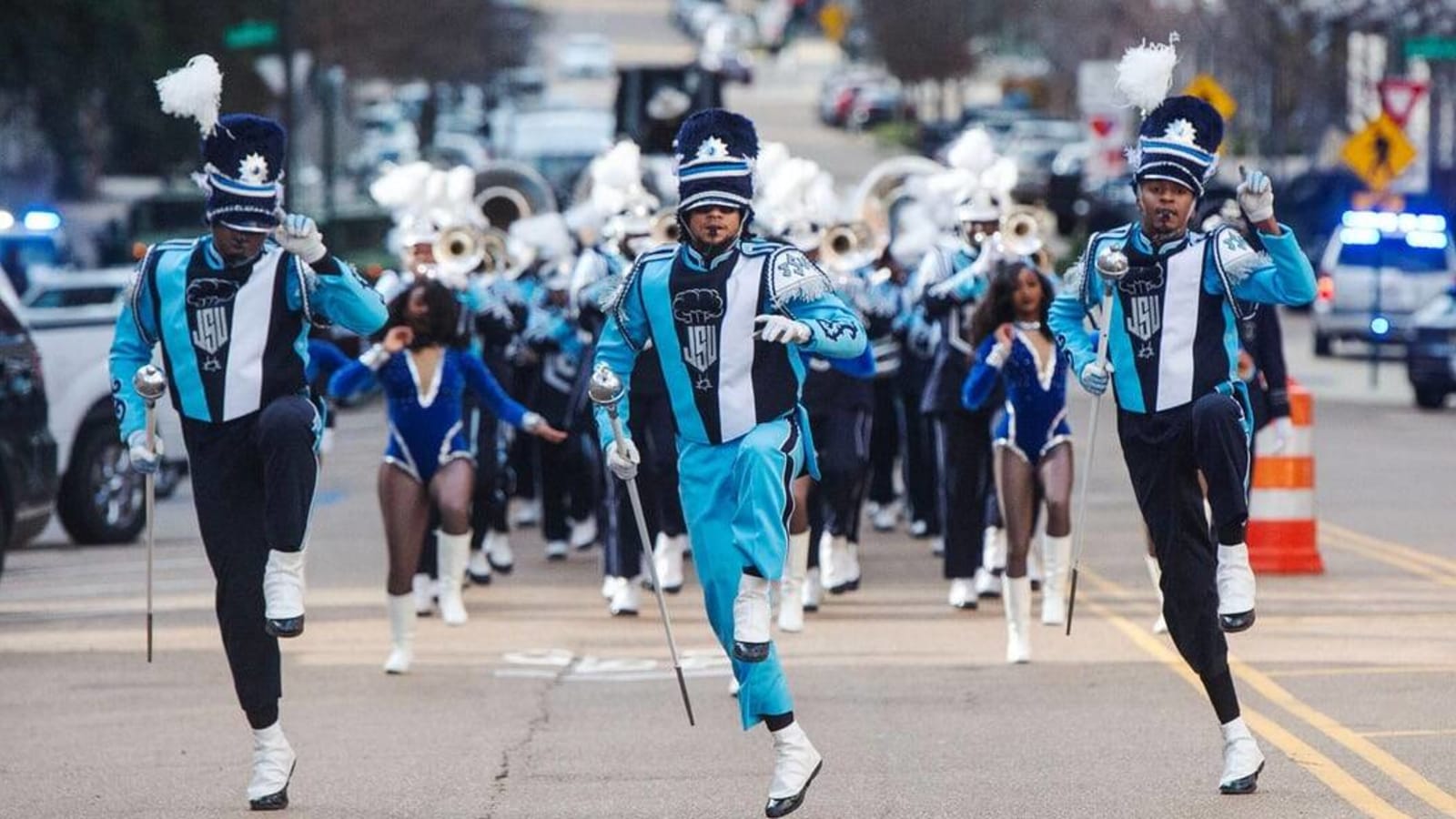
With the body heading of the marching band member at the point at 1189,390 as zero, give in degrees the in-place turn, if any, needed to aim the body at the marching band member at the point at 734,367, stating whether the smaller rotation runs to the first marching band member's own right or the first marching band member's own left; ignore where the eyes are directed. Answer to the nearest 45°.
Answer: approximately 90° to the first marching band member's own right

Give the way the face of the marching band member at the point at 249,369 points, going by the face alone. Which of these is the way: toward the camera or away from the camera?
toward the camera

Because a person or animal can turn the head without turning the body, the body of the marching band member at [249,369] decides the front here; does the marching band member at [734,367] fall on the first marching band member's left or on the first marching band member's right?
on the first marching band member's left

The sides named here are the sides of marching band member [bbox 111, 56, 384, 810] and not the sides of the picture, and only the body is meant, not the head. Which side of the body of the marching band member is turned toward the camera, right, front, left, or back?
front

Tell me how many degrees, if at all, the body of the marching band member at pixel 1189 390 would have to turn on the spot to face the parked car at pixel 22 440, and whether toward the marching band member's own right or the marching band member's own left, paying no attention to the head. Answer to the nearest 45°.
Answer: approximately 135° to the marching band member's own right

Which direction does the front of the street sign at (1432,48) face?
toward the camera

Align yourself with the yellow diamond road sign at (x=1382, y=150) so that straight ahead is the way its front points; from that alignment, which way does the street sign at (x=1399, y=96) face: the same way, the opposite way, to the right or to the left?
the same way

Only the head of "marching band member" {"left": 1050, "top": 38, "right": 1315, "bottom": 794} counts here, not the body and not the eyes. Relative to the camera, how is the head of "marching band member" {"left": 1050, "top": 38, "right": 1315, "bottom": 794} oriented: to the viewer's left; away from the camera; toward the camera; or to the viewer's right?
toward the camera

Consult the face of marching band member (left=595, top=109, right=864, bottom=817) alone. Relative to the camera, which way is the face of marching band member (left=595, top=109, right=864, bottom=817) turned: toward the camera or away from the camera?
toward the camera

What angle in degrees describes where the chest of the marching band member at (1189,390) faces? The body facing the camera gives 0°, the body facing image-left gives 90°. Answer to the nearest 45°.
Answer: approximately 0°

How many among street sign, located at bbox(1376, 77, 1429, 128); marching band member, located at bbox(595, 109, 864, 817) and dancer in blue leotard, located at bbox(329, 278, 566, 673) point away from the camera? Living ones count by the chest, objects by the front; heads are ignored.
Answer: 0

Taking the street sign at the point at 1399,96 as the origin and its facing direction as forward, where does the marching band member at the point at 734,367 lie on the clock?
The marching band member is roughly at 12 o'clock from the street sign.

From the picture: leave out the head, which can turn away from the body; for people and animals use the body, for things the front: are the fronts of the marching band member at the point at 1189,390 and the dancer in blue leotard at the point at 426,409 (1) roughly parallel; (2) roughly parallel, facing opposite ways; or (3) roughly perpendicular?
roughly parallel

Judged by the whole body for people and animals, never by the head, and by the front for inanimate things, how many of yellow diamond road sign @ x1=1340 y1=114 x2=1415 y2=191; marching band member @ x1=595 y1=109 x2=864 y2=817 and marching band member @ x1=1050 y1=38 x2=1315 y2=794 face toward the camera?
3

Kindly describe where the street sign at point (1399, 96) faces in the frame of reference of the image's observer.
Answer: facing the viewer
